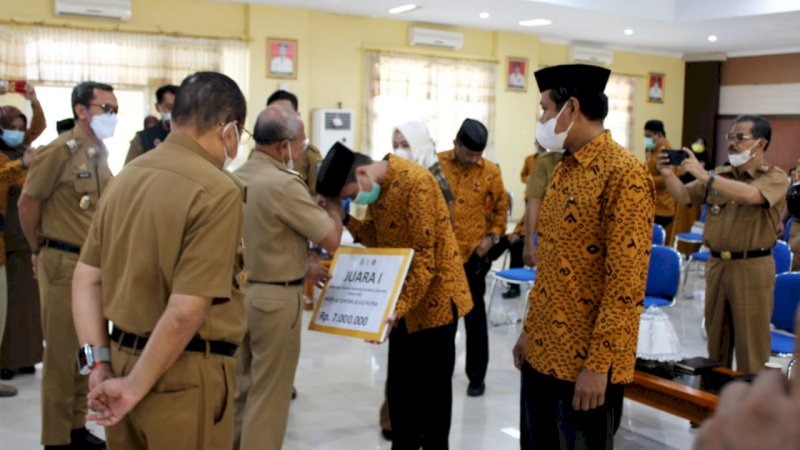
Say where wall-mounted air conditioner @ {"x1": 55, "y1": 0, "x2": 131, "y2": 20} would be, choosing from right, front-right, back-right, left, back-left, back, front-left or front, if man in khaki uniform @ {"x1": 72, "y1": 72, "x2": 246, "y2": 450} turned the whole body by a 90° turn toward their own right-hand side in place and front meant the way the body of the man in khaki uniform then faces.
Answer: back-left

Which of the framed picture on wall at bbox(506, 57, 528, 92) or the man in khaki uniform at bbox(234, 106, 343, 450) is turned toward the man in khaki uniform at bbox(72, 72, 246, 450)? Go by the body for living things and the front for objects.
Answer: the framed picture on wall

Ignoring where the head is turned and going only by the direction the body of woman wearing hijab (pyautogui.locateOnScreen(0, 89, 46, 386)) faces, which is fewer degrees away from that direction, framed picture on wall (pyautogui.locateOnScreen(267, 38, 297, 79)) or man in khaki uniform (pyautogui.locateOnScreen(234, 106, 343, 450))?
the man in khaki uniform

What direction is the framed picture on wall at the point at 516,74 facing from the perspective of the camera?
toward the camera

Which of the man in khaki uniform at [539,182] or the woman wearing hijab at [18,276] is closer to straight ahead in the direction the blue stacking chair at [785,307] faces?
the woman wearing hijab

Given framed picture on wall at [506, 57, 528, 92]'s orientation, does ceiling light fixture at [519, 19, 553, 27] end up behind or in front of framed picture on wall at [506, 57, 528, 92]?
in front

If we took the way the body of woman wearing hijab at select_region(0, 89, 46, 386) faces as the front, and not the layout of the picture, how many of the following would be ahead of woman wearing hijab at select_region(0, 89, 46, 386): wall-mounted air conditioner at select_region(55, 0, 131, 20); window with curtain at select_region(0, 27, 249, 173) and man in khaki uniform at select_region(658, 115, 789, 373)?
1

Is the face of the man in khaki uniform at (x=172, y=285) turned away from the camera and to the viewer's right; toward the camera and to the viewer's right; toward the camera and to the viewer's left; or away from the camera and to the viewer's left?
away from the camera and to the viewer's right

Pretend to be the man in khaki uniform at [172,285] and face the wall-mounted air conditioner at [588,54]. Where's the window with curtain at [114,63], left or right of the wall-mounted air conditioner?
left

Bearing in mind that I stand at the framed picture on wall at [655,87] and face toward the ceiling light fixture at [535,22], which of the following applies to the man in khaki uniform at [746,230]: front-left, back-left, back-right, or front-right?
front-left

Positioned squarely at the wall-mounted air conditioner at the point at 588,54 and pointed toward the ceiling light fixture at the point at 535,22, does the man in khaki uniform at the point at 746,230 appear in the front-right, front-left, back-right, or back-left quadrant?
front-left

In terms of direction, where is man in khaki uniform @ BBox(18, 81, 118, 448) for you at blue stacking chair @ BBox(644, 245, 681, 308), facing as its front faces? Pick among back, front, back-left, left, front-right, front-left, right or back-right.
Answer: front

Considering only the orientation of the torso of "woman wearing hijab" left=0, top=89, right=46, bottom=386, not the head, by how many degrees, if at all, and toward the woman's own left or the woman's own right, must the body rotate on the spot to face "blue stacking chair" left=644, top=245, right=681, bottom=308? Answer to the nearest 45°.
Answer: approximately 45° to the woman's own left

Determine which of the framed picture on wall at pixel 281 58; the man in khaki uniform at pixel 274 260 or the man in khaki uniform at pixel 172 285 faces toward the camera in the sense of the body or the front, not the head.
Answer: the framed picture on wall

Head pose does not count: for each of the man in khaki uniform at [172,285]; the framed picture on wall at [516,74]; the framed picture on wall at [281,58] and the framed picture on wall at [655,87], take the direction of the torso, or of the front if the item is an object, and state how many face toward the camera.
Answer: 3

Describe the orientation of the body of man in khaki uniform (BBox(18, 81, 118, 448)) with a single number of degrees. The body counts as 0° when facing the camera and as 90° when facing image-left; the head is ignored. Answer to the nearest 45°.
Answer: approximately 315°
